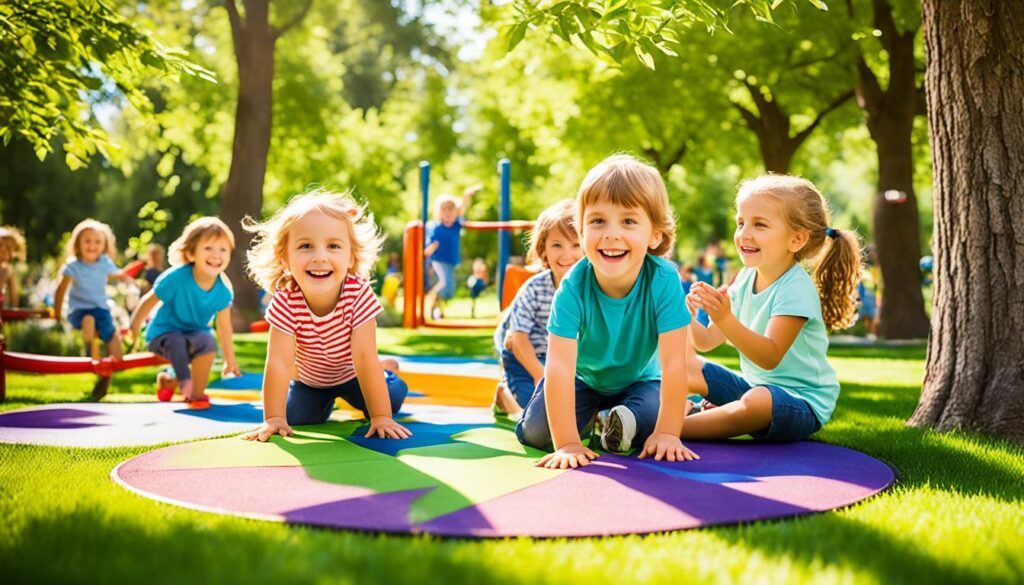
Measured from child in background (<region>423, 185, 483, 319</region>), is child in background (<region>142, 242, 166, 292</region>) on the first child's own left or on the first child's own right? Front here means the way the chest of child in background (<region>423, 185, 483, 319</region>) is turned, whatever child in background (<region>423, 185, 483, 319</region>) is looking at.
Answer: on the first child's own right

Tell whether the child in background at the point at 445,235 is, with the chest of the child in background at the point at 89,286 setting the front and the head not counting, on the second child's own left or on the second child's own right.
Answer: on the second child's own left

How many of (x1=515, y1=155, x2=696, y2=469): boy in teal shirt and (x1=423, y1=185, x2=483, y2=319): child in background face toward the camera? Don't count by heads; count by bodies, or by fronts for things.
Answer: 2

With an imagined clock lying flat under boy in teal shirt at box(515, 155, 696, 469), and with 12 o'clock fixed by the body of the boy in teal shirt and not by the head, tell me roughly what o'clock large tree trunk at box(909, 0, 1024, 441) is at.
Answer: The large tree trunk is roughly at 8 o'clock from the boy in teal shirt.

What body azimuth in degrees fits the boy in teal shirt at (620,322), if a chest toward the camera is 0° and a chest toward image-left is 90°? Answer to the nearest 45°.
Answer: approximately 0°

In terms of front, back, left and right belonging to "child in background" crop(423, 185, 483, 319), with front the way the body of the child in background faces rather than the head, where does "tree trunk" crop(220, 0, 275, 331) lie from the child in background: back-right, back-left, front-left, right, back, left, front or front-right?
back-right
